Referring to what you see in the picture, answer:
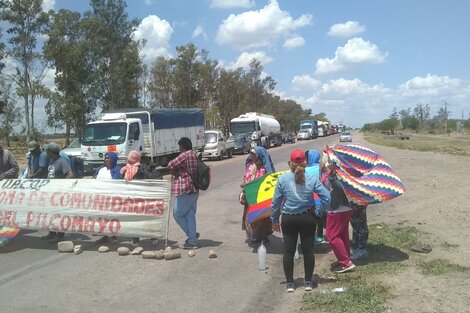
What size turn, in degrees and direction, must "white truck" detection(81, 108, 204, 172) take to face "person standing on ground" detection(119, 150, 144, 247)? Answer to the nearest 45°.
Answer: approximately 45° to its left

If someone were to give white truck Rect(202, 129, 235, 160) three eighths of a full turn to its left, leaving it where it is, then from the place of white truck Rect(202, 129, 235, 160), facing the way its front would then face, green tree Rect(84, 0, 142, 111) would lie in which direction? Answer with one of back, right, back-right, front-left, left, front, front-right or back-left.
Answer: back-left

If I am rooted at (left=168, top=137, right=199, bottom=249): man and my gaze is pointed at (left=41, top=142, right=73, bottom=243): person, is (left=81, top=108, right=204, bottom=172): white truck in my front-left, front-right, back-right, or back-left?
front-right

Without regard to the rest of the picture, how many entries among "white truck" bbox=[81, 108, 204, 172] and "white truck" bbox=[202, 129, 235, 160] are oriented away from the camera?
0

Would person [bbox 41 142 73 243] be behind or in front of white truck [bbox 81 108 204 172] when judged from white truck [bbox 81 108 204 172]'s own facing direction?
in front

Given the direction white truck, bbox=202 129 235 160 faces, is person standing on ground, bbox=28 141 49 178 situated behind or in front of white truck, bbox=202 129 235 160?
in front

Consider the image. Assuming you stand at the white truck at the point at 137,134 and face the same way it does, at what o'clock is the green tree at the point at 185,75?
The green tree is roughly at 5 o'clock from the white truck.

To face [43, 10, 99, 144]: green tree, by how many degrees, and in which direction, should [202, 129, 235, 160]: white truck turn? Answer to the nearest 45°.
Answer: approximately 45° to its right

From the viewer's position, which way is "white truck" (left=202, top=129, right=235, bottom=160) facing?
facing the viewer and to the left of the viewer

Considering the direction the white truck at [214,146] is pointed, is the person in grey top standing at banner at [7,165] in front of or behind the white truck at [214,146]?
in front

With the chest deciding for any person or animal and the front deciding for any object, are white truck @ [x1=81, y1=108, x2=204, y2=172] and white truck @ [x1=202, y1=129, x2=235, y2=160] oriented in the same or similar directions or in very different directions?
same or similar directions

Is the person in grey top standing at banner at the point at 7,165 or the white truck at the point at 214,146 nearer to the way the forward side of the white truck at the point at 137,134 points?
the person in grey top standing at banner
